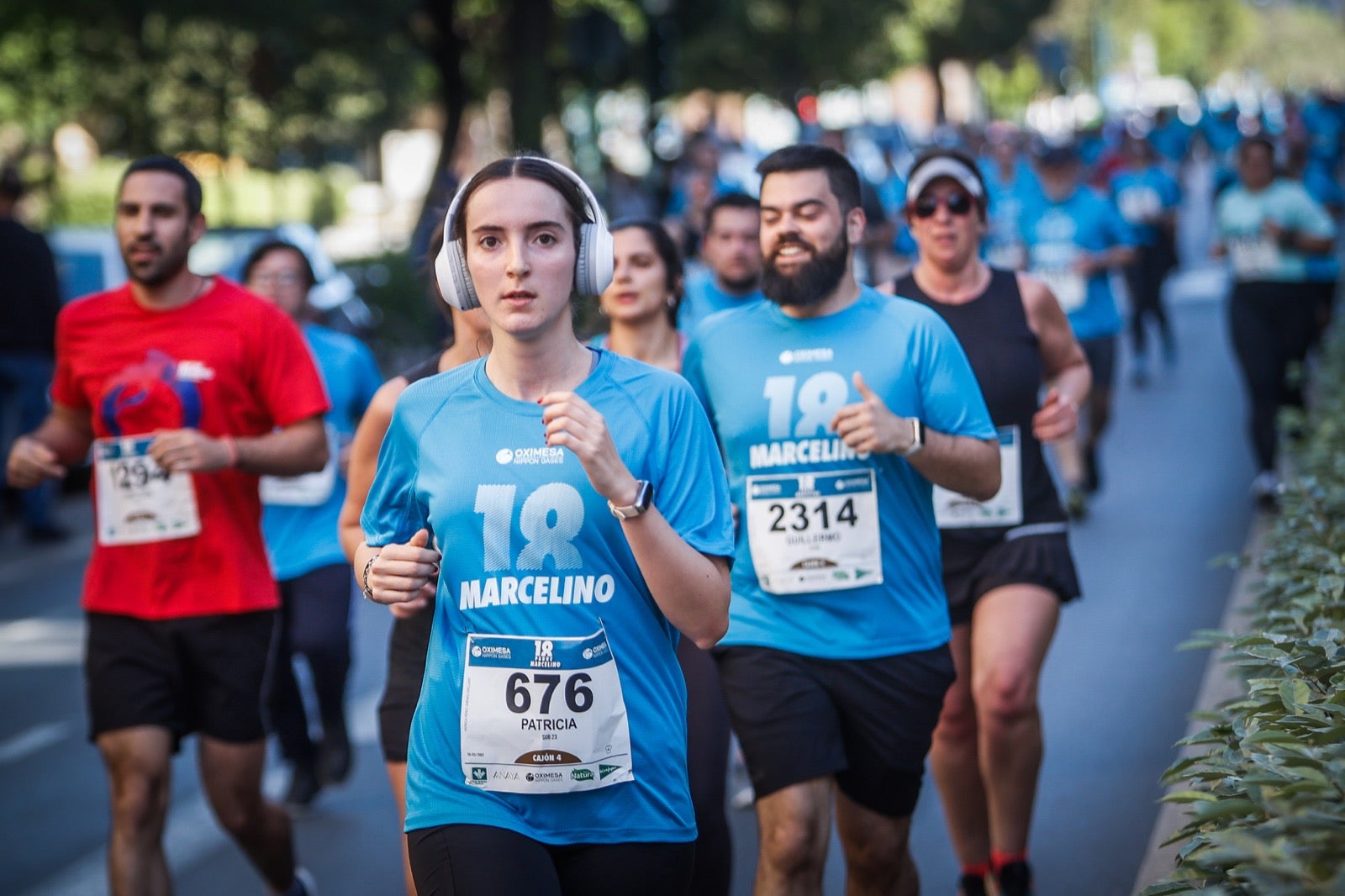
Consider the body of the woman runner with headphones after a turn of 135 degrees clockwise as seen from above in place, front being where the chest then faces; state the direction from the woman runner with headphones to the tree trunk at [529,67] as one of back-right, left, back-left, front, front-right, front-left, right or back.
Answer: front-right

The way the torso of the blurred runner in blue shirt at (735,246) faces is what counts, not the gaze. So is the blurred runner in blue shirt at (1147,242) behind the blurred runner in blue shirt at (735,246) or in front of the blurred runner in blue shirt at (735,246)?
behind

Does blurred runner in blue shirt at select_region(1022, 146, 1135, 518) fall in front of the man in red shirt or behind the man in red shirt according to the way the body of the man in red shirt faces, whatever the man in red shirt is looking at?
behind

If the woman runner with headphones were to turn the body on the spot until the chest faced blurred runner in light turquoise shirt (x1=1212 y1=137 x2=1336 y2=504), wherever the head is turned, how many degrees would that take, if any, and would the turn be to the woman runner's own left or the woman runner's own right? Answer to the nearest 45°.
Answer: approximately 135° to the woman runner's own left

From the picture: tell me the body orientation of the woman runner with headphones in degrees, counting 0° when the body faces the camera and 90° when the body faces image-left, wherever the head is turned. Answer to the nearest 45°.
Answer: approximately 0°

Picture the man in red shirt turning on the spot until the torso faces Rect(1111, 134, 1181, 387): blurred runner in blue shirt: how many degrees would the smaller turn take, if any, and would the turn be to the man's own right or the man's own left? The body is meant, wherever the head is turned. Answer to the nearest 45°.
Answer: approximately 180°

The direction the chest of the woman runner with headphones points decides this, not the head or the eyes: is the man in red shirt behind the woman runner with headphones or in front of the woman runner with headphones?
behind

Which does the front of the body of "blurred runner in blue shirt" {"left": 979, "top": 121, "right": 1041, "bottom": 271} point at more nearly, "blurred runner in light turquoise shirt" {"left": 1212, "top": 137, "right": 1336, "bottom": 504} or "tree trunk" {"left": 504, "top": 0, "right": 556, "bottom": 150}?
the blurred runner in light turquoise shirt

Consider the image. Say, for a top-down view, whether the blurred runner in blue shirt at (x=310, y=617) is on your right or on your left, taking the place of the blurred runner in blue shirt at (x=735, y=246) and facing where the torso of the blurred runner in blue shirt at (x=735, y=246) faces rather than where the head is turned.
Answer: on your right

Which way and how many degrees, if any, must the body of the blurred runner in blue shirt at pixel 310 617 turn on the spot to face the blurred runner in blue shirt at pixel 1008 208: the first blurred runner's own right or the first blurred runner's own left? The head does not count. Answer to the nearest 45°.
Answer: approximately 180°
